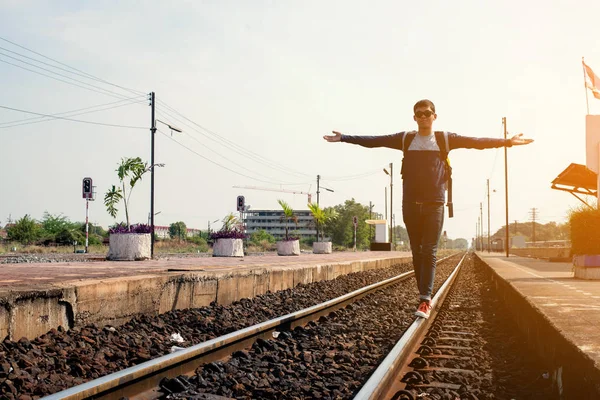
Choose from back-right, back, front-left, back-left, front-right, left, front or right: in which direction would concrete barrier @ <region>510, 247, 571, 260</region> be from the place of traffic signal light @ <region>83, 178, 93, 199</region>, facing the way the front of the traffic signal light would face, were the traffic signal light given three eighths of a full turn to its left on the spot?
front-right

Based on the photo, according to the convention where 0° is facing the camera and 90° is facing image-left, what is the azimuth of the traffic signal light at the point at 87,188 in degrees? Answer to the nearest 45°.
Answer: approximately 0°

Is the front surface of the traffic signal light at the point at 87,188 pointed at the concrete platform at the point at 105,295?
yes

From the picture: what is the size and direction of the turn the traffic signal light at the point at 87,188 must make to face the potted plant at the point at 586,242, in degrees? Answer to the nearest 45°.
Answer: approximately 45° to its left

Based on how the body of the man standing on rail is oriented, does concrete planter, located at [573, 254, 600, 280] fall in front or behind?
behind

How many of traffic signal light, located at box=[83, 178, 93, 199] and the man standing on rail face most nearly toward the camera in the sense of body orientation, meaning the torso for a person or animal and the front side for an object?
2

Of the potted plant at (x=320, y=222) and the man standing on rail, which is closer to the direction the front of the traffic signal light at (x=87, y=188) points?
the man standing on rail
